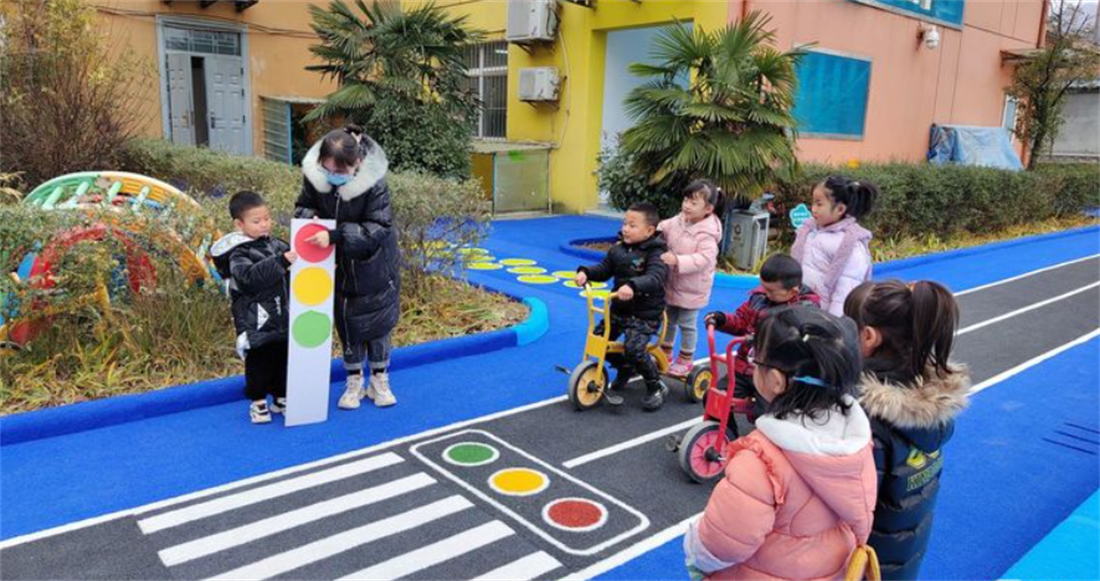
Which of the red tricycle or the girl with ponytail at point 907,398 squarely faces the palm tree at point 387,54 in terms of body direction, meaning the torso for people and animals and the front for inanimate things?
the girl with ponytail

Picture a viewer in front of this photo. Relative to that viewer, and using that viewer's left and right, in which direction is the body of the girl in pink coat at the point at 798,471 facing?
facing away from the viewer and to the left of the viewer

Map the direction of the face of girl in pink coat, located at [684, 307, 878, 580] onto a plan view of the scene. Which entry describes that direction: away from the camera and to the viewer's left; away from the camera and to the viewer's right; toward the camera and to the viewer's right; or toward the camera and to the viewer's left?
away from the camera and to the viewer's left

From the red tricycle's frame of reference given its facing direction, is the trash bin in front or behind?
behind

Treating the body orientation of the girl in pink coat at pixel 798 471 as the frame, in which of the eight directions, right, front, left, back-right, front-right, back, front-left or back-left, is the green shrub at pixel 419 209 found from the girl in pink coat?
front

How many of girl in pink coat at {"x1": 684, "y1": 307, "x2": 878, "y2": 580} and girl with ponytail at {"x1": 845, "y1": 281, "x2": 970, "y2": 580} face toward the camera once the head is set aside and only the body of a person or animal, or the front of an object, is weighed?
0

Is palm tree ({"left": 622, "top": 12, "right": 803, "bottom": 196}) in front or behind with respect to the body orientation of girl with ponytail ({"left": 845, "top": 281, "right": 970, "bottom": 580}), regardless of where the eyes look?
in front

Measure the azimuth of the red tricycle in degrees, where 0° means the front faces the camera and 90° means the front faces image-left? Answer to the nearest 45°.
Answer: approximately 45°

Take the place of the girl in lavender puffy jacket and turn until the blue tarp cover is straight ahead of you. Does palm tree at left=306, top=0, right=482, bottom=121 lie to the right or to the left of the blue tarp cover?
left

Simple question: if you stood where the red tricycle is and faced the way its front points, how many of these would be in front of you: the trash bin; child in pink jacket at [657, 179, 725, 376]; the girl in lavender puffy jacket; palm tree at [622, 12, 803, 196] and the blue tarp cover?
0

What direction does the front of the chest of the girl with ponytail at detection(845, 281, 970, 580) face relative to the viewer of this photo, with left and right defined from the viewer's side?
facing away from the viewer and to the left of the viewer

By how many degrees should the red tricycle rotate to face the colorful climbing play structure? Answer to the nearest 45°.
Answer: approximately 45° to its right

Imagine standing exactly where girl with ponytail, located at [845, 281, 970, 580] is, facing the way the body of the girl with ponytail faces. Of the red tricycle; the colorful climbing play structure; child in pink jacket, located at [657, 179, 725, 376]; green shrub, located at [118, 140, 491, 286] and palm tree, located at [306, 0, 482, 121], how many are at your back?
0

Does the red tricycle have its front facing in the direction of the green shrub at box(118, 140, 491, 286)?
no

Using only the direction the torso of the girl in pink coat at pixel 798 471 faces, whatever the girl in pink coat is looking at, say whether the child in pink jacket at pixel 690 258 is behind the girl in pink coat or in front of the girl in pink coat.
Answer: in front

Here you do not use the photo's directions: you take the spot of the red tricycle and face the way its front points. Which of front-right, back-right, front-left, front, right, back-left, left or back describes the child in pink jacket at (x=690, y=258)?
back-right

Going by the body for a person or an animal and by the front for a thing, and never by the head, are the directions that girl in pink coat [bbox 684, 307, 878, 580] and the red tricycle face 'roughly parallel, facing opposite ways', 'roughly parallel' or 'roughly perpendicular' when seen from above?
roughly perpendicular
